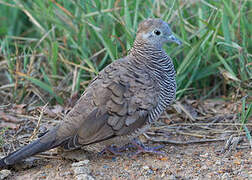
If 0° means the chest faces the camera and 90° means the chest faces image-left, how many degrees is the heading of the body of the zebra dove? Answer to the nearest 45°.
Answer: approximately 270°

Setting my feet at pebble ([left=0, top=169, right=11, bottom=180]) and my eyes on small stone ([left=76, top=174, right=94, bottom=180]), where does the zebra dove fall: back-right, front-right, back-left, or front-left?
front-left

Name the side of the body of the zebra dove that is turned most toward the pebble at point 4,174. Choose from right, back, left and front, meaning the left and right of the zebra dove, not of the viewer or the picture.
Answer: back
